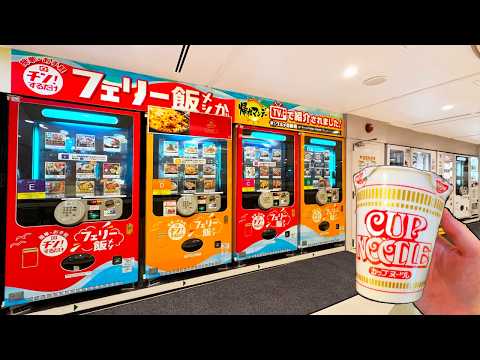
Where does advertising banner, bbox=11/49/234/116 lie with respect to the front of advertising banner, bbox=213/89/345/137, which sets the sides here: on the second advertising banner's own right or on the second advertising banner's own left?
on the second advertising banner's own right

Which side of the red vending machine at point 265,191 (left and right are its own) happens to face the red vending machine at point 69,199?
right

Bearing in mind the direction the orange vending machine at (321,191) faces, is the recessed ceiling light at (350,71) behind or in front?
in front

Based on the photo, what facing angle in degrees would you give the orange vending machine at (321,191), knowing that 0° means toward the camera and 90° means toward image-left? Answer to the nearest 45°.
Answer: approximately 315°

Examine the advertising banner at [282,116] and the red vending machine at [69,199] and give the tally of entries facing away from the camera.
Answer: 0

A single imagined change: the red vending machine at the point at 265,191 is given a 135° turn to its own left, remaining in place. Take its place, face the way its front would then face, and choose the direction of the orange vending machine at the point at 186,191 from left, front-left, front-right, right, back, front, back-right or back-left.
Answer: back-left

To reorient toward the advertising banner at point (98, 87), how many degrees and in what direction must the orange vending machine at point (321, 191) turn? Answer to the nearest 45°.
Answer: approximately 90° to its right

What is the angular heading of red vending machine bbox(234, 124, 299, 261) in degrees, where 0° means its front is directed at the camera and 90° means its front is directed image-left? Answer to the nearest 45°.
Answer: approximately 315°

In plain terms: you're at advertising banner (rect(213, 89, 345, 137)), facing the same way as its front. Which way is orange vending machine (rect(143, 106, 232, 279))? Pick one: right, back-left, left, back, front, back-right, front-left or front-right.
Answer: right

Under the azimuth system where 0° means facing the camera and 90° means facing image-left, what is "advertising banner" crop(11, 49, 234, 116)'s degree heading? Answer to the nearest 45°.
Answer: approximately 315°
